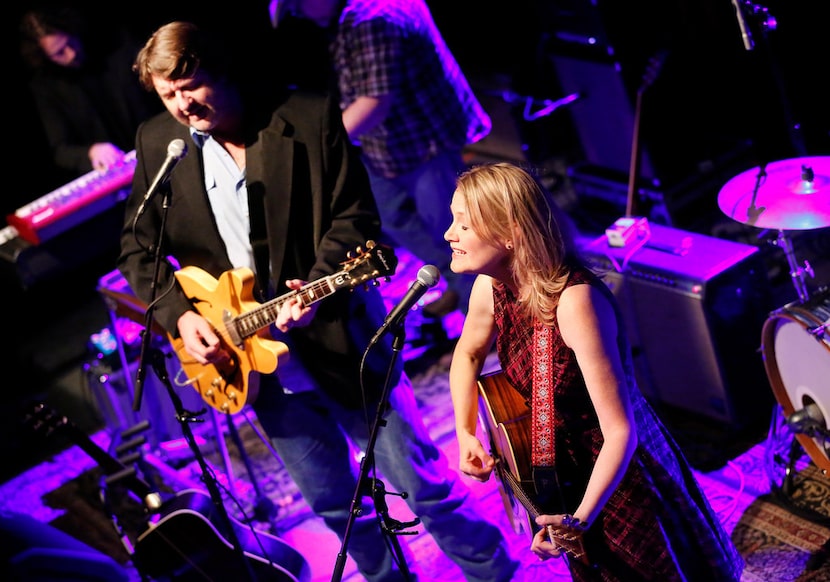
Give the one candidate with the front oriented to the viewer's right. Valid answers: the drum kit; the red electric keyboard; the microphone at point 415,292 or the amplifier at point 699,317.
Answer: the microphone

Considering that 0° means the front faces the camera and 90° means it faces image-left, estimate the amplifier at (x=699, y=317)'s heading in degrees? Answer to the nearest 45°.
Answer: approximately 45°

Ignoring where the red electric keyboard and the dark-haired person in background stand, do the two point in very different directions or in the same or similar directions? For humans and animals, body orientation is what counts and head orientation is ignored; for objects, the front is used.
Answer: very different directions

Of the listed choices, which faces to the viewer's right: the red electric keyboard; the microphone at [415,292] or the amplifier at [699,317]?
the microphone

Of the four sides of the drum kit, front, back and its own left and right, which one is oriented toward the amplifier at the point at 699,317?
right

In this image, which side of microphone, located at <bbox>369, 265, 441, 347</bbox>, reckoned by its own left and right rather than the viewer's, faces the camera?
right

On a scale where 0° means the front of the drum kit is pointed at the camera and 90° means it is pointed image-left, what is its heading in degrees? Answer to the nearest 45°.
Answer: approximately 45°
